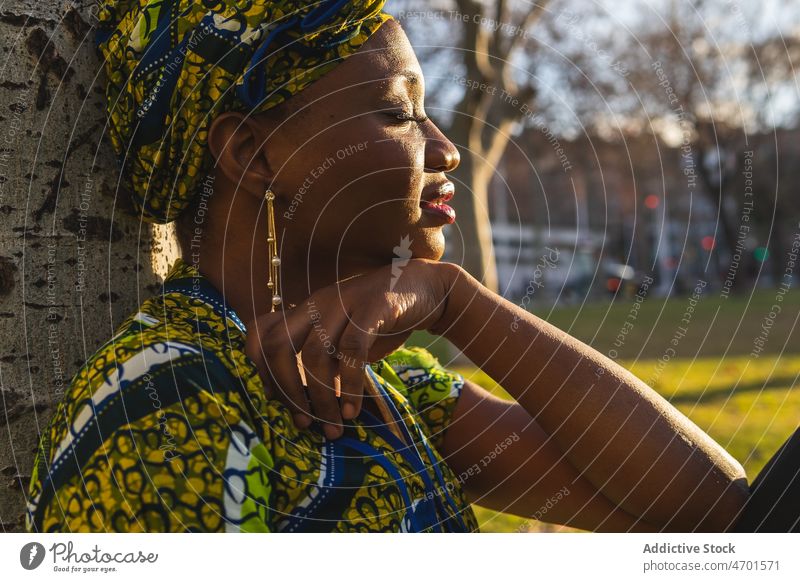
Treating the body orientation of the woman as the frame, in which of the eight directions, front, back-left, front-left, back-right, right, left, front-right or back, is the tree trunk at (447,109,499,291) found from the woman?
left

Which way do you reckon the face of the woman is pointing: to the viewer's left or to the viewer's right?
to the viewer's right

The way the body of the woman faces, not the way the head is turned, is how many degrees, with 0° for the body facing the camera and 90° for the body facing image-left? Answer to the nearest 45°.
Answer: approximately 270°
